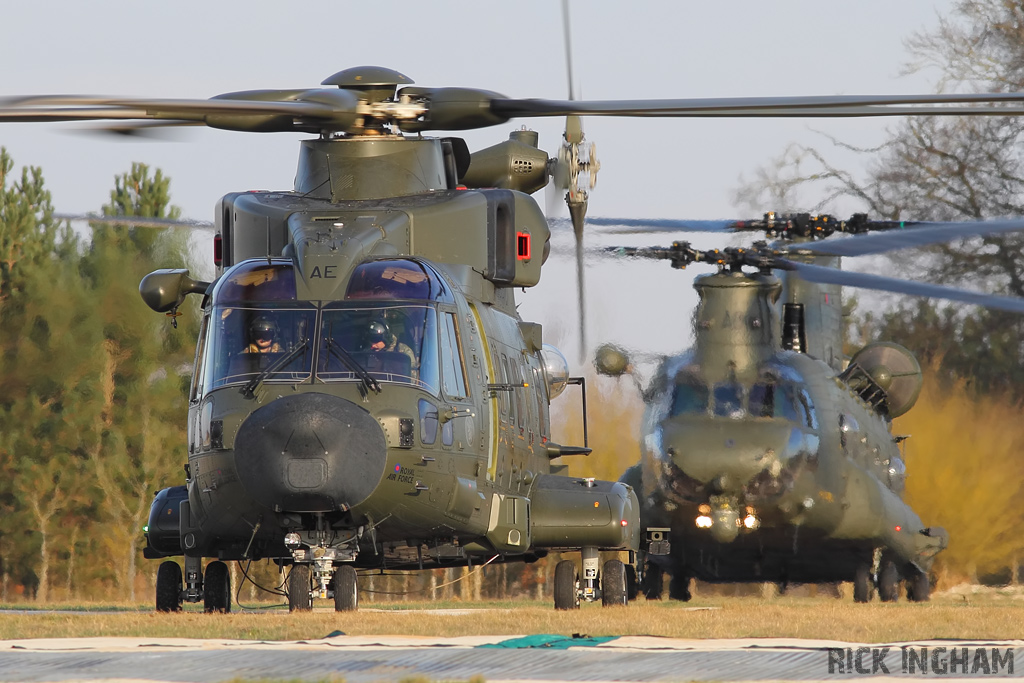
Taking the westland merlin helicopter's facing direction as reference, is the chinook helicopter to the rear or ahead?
to the rear

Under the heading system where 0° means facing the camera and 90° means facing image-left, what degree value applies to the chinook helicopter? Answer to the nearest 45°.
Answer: approximately 0°

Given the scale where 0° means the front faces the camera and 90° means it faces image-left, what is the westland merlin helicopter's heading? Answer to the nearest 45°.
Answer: approximately 0°

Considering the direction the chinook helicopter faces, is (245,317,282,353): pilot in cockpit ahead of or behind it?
ahead

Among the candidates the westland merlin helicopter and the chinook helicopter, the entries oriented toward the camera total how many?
2

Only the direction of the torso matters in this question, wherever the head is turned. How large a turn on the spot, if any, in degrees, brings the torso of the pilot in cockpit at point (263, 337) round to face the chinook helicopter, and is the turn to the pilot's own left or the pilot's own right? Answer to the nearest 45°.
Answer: approximately 135° to the pilot's own left

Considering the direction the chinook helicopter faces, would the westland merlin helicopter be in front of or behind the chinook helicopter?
in front

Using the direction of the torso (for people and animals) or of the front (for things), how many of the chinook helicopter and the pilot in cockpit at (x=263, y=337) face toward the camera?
2
